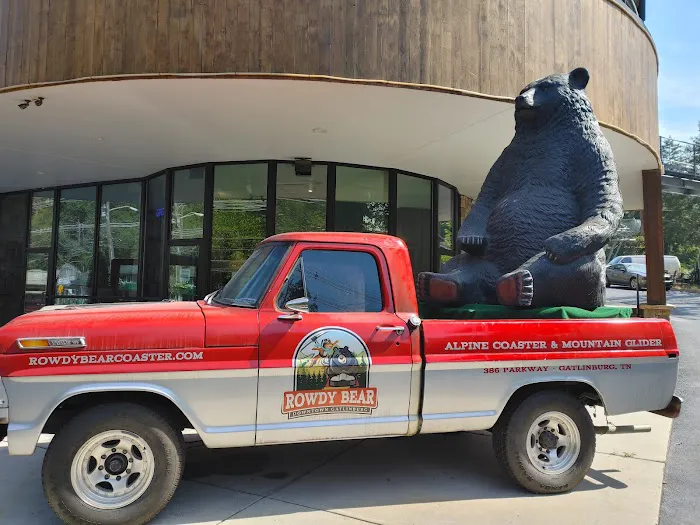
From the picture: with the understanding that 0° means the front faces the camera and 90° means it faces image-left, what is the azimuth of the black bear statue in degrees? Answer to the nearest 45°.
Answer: approximately 45°

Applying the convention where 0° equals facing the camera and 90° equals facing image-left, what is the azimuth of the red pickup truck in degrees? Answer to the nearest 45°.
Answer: approximately 90°

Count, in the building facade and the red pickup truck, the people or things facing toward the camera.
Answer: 1

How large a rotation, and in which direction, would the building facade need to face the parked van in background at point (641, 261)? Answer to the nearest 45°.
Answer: approximately 135° to its left

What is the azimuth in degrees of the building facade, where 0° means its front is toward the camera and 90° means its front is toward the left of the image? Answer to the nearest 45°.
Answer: approximately 0°

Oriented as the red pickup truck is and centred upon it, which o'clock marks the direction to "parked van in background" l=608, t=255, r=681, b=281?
The parked van in background is roughly at 4 o'clock from the red pickup truck.

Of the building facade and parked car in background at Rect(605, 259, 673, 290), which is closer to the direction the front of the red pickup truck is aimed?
the building facade
